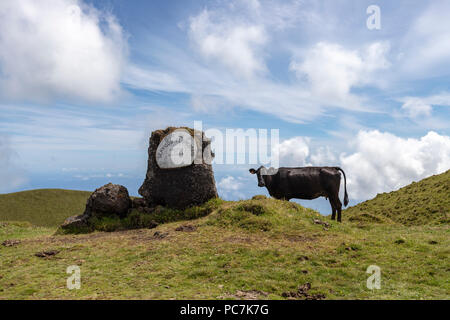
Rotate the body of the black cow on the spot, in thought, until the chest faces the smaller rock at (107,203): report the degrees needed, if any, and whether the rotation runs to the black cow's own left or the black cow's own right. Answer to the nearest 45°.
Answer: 0° — it already faces it

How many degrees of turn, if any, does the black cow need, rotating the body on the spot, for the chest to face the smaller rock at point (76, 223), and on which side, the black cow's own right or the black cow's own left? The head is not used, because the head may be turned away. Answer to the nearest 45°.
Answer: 0° — it already faces it

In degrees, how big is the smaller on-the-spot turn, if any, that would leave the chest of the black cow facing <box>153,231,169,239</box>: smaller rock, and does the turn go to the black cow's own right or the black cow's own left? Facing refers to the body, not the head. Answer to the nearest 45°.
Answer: approximately 45° to the black cow's own left

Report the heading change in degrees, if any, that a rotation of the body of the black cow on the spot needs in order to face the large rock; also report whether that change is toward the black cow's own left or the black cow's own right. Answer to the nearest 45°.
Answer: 0° — it already faces it

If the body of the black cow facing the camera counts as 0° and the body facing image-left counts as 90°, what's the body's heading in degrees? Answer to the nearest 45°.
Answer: approximately 90°
